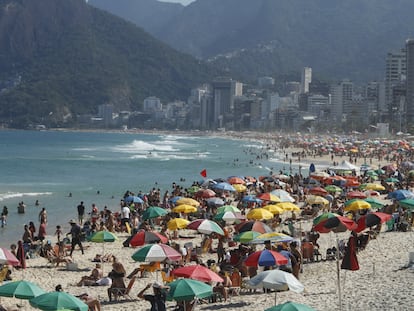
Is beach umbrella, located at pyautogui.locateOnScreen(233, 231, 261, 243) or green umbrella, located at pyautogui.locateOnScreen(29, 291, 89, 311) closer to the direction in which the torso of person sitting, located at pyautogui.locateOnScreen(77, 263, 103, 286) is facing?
the green umbrella

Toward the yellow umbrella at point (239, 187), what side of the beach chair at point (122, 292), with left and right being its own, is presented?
right

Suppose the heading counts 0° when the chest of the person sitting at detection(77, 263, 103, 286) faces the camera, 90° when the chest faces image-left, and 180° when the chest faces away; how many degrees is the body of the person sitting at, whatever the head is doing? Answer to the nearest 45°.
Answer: approximately 90°

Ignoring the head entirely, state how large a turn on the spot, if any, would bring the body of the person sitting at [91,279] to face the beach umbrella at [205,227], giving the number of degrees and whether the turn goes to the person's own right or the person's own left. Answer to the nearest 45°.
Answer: approximately 135° to the person's own right

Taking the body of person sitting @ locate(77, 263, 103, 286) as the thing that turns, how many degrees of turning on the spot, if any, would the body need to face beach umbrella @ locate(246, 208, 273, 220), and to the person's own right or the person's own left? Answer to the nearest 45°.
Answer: approximately 135° to the person's own right

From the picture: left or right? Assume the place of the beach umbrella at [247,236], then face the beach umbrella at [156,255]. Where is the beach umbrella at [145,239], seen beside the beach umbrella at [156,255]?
right
